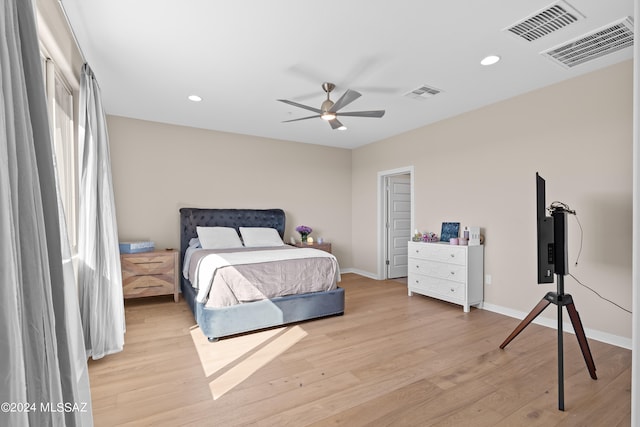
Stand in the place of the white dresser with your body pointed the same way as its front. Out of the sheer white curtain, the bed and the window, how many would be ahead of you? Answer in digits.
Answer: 3

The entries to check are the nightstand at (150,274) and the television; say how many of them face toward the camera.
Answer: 1

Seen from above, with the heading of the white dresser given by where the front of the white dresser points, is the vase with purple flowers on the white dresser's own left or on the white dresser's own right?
on the white dresser's own right

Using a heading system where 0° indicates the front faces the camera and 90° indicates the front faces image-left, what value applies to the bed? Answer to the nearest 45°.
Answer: approximately 315°

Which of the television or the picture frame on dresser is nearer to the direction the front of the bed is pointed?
the television

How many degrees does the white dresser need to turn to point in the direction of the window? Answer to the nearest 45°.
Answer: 0° — it already faces it

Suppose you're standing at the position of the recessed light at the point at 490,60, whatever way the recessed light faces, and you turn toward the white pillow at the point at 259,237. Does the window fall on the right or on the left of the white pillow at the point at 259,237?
left

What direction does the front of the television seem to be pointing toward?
to the viewer's left

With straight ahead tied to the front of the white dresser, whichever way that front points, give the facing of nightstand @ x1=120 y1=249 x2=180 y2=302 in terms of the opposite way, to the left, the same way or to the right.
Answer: to the left

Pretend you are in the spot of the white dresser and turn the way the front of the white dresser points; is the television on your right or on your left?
on your left

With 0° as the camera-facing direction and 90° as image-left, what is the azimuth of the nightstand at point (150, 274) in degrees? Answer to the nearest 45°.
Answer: approximately 0°

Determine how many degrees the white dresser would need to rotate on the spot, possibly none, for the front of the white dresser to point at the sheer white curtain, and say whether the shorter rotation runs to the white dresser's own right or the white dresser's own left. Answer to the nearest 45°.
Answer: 0° — it already faces it

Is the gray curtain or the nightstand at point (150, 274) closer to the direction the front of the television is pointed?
the nightstand
